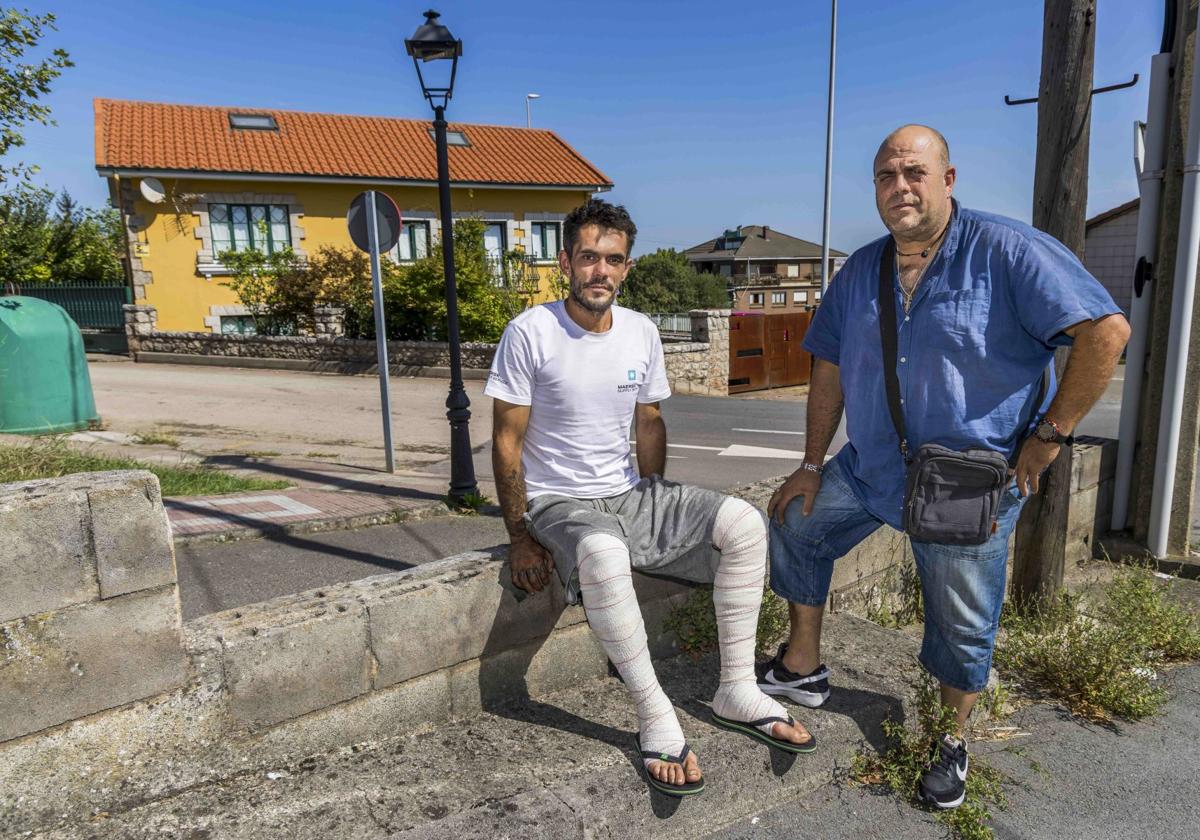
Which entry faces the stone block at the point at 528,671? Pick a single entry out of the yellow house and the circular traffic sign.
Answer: the yellow house

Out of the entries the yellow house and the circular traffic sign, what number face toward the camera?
1

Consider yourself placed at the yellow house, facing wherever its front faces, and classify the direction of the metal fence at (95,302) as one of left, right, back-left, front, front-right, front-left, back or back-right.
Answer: right

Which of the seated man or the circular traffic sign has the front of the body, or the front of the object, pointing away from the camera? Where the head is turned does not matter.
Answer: the circular traffic sign

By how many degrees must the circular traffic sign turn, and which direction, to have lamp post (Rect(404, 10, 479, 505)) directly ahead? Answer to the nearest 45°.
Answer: approximately 135° to its right

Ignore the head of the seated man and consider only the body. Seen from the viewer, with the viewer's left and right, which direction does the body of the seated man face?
facing the viewer and to the right of the viewer

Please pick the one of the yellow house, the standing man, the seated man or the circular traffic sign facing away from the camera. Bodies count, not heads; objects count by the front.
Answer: the circular traffic sign

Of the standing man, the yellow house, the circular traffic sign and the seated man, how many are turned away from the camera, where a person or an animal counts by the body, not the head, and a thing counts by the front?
1

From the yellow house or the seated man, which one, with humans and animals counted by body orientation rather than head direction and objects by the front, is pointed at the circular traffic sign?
the yellow house

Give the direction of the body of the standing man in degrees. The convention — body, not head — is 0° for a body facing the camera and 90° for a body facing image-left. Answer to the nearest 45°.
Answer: approximately 45°

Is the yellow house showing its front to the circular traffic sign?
yes

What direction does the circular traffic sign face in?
away from the camera

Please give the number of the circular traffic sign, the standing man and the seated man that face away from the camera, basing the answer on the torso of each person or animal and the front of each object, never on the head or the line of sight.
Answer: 1

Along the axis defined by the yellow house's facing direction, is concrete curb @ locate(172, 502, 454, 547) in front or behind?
in front

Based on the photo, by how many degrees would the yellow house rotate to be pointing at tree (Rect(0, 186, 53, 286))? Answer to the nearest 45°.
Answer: approximately 135° to its right
